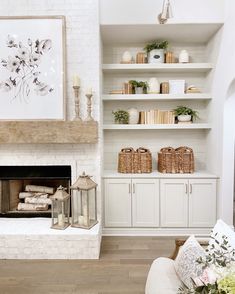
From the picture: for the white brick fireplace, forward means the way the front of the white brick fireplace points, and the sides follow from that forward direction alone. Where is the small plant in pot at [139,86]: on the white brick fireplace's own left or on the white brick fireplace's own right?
on the white brick fireplace's own left

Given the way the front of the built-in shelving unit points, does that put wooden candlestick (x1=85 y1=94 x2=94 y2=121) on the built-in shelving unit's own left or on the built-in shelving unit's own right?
on the built-in shelving unit's own right

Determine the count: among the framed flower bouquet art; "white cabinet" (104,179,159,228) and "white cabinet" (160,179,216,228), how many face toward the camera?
3

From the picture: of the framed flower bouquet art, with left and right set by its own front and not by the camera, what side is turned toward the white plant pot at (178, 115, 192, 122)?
left

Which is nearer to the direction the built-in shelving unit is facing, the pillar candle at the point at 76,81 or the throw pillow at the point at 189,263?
the throw pillow

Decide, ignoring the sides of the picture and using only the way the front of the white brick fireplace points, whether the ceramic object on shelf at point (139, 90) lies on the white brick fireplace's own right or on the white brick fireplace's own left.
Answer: on the white brick fireplace's own left

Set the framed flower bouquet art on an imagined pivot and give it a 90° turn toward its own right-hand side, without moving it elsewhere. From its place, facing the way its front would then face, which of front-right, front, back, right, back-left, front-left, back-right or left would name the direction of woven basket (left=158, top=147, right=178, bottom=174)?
back

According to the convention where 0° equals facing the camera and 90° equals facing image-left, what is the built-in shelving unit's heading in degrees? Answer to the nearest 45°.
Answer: approximately 0°

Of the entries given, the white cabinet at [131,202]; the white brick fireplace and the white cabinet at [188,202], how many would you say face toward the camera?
3
